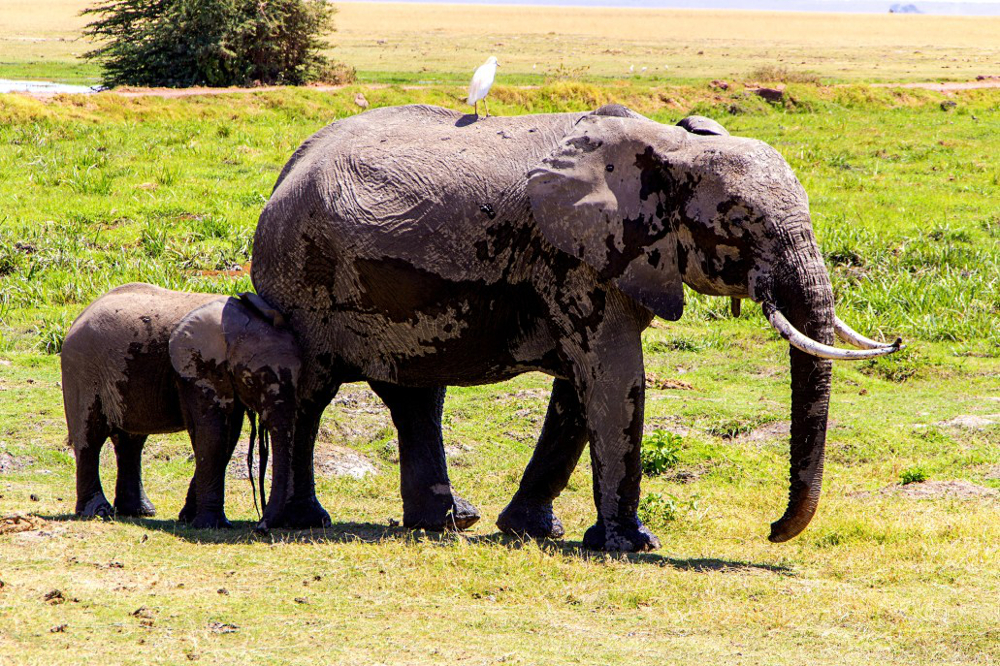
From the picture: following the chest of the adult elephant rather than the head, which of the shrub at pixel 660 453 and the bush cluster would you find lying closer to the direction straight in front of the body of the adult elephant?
the shrub

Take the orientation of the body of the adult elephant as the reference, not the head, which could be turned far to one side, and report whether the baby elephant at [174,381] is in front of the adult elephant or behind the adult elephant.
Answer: behind

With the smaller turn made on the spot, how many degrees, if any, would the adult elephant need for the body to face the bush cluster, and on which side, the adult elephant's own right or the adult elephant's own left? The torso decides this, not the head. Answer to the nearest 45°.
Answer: approximately 90° to the adult elephant's own left

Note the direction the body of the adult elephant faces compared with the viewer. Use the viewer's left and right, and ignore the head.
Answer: facing to the right of the viewer
